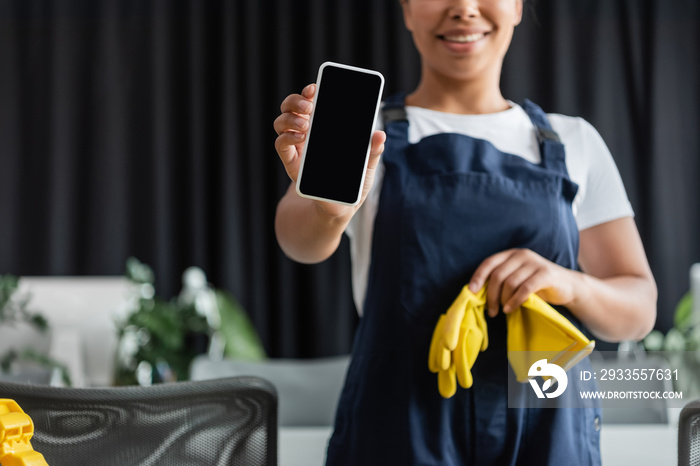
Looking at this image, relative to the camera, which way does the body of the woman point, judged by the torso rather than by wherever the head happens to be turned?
toward the camera

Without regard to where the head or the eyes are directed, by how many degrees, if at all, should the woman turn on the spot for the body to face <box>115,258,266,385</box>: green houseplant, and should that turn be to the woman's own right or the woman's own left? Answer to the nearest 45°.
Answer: approximately 135° to the woman's own right

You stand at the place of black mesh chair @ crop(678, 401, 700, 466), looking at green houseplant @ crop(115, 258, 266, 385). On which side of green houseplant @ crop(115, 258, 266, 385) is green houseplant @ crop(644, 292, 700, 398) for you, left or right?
right
